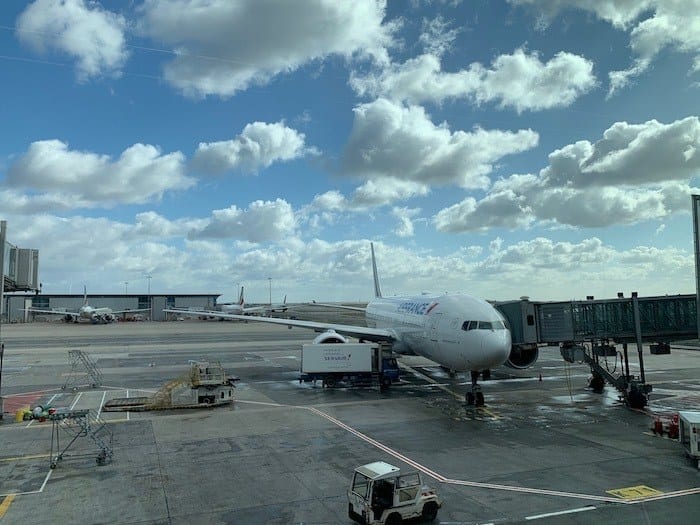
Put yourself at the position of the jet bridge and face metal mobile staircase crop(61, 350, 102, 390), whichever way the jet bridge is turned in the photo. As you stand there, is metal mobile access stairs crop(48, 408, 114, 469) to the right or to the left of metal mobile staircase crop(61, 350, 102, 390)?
left

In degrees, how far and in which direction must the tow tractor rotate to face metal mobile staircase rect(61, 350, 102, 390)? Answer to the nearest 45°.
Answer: approximately 90° to its right

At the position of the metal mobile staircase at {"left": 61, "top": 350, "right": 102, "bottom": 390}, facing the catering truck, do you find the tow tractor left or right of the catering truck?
right

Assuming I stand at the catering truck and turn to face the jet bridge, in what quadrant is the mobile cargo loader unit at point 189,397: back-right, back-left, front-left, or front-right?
back-right

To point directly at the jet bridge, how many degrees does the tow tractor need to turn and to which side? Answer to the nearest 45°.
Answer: approximately 180°

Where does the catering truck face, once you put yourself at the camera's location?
facing to the right of the viewer

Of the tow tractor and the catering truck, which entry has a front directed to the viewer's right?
the catering truck

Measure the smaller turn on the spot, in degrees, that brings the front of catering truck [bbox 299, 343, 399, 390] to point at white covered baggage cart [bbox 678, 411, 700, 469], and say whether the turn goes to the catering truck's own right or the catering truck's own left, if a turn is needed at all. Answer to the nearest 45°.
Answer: approximately 45° to the catering truck's own right

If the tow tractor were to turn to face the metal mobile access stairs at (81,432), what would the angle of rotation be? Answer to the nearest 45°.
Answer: approximately 90° to its right

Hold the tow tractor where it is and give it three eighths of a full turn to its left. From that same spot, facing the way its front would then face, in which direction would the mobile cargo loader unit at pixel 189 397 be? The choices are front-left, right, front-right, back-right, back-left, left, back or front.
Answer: back-left

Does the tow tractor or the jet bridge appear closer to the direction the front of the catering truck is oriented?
the jet bridge

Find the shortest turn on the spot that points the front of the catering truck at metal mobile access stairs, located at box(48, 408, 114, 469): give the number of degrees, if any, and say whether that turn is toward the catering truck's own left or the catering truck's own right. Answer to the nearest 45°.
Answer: approximately 135° to the catering truck's own right

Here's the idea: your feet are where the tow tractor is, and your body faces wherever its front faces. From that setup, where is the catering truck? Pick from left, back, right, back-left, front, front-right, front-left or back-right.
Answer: back-right

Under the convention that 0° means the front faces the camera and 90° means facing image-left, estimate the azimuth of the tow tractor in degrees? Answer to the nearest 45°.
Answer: approximately 45°

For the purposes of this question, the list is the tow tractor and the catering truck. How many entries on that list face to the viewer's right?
1

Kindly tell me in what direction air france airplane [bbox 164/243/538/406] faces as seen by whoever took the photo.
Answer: facing the viewer and to the right of the viewer

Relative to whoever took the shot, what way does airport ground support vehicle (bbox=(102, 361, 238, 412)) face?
facing to the right of the viewer
